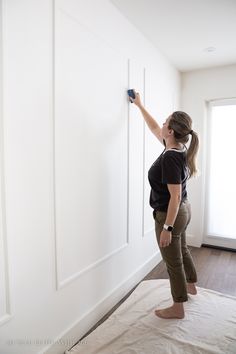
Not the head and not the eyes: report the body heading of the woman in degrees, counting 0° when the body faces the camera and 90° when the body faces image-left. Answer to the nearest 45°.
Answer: approximately 90°

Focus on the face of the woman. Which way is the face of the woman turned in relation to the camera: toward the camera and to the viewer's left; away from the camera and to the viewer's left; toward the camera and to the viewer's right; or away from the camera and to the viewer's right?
away from the camera and to the viewer's left
